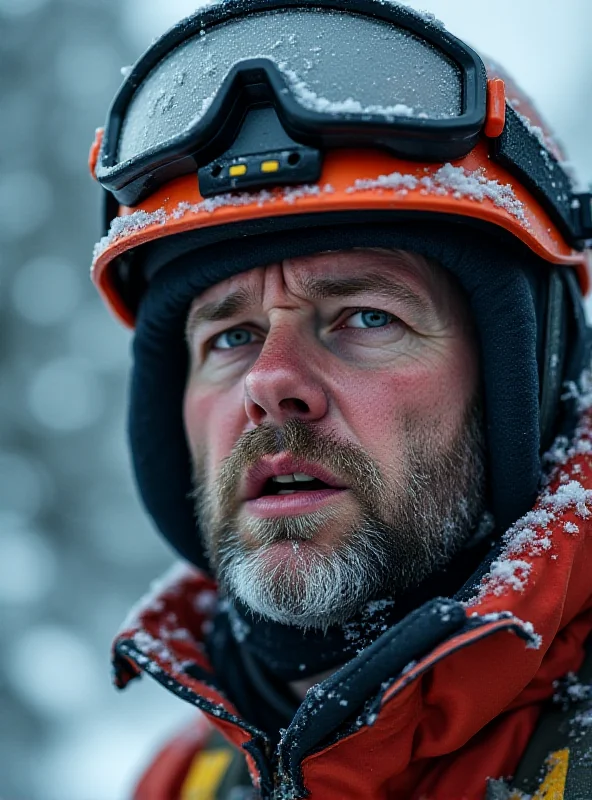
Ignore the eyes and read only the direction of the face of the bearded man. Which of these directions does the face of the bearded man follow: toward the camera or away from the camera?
toward the camera

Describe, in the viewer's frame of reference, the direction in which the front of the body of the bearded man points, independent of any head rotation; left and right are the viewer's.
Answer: facing the viewer and to the left of the viewer
